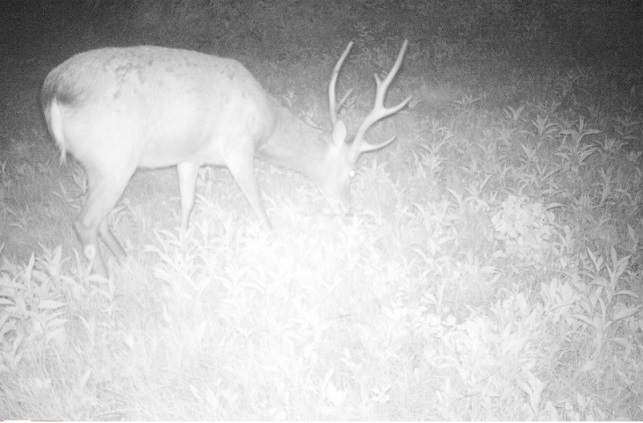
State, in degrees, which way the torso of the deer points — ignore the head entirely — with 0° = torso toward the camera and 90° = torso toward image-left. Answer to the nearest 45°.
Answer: approximately 270°
